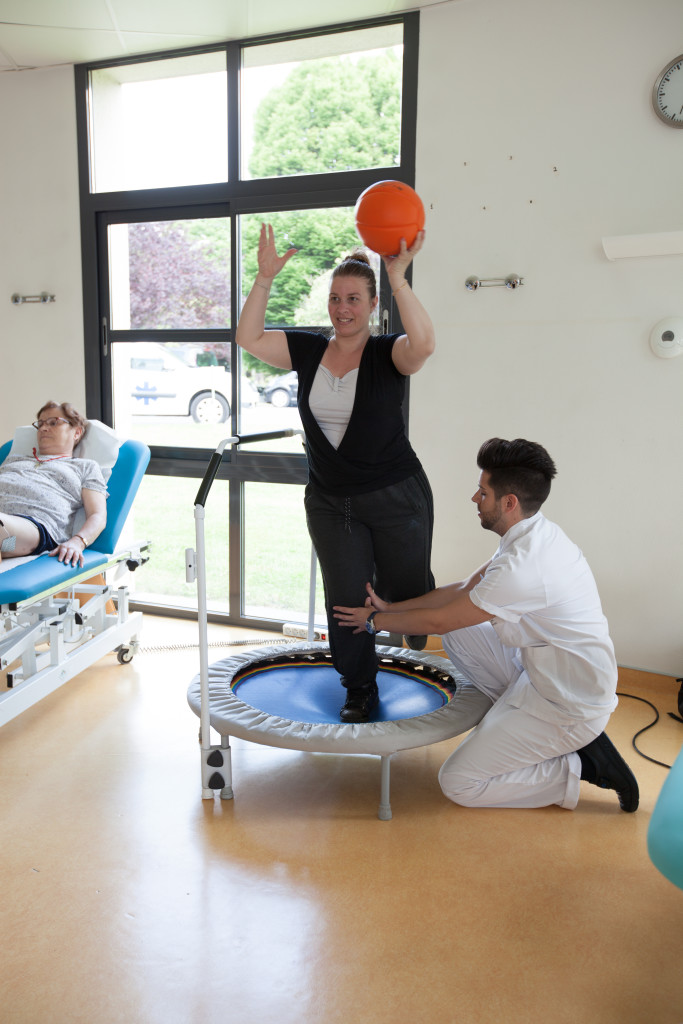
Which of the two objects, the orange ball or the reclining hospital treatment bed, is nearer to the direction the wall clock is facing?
the orange ball

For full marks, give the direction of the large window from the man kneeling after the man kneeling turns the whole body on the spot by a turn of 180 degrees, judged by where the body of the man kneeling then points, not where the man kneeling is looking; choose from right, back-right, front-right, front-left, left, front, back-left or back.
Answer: back-left

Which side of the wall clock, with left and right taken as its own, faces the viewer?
front

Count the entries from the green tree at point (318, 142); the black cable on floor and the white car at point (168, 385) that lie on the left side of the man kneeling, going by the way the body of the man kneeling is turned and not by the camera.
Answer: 0

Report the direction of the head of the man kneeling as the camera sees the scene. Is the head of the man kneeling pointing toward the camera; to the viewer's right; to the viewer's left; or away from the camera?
to the viewer's left

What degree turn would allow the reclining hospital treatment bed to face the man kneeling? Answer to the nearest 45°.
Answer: approximately 90° to its left

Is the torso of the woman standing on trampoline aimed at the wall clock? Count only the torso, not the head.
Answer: no

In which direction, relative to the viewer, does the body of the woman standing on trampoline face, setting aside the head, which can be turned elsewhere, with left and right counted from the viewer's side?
facing the viewer and to the left of the viewer

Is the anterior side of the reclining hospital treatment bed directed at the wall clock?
no

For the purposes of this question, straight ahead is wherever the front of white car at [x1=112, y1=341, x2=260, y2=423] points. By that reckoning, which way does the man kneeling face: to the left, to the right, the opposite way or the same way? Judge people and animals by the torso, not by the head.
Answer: the opposite way

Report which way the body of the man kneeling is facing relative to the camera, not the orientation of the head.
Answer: to the viewer's left

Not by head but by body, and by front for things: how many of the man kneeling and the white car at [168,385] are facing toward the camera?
0

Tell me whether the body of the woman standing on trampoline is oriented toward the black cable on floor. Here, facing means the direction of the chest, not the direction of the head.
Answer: no
